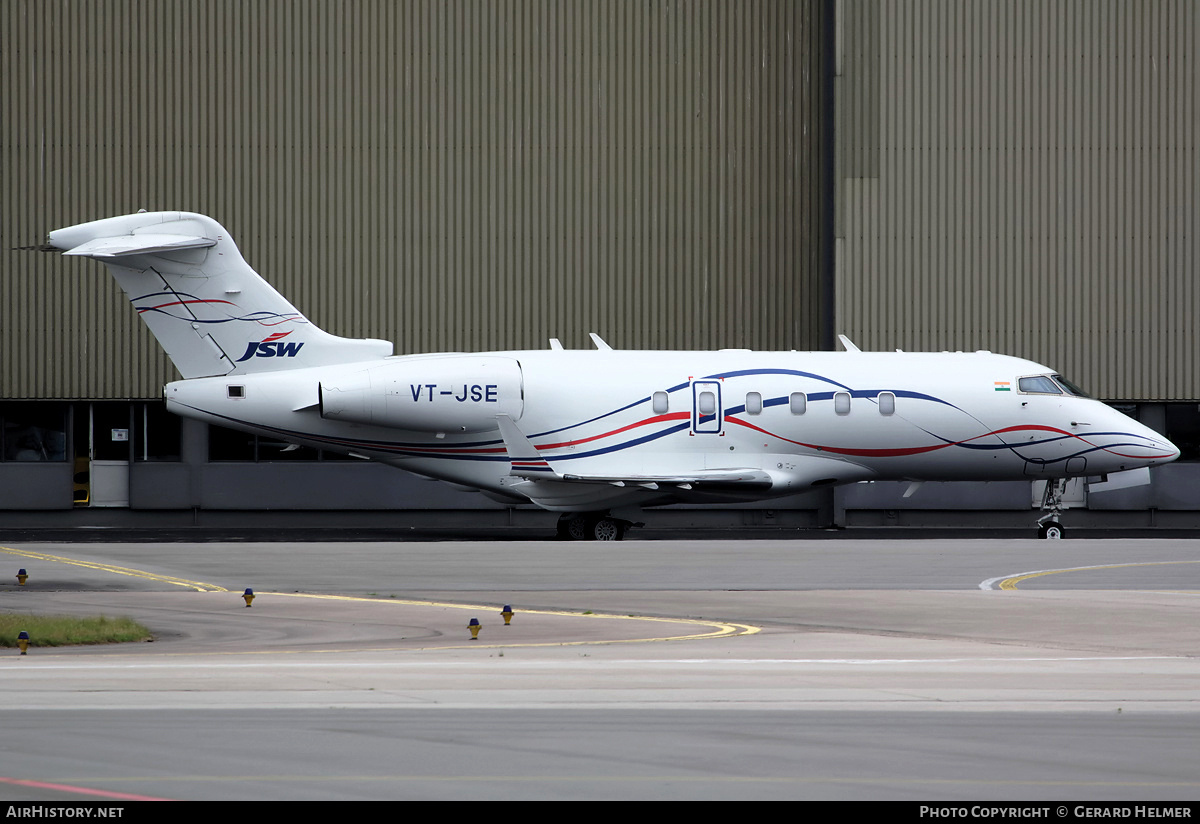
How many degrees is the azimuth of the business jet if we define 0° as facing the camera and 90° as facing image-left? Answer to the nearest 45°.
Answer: approximately 270°
